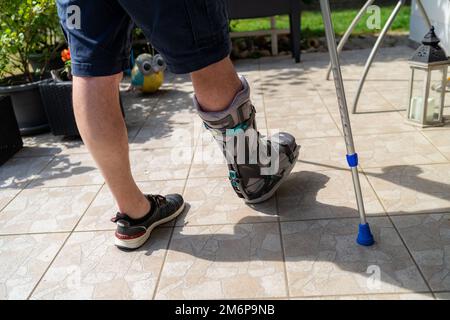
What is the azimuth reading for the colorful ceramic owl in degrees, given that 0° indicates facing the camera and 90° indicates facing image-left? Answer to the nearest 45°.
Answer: approximately 315°

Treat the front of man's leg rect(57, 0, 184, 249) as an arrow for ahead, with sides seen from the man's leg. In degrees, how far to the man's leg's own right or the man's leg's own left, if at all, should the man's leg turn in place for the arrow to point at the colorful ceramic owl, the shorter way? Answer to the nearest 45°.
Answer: approximately 45° to the man's leg's own left

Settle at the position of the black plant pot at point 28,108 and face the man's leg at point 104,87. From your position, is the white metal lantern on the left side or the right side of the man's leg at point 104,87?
left

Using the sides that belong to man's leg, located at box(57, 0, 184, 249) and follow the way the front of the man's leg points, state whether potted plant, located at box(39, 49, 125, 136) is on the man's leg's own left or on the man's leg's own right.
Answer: on the man's leg's own left

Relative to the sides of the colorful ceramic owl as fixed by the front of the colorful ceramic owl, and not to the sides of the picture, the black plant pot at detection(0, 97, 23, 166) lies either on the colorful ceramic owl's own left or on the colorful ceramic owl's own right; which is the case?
on the colorful ceramic owl's own right

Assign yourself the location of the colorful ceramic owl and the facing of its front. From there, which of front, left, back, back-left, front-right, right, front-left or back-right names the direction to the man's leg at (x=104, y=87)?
front-right

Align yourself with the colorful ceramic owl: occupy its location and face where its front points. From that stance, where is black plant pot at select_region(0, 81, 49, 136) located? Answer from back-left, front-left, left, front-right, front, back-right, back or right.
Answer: right

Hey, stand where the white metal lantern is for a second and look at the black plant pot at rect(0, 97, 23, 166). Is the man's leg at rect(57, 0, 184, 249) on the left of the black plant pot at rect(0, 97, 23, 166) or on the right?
left

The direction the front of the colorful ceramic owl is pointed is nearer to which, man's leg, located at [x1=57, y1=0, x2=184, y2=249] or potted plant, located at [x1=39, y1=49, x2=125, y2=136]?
the man's leg

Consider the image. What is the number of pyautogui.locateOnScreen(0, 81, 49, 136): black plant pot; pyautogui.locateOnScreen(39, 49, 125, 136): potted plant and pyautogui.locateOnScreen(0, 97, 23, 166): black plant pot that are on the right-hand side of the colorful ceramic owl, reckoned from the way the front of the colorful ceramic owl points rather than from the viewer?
3

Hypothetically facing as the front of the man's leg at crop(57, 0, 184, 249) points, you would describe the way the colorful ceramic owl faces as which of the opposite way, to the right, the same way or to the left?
to the right

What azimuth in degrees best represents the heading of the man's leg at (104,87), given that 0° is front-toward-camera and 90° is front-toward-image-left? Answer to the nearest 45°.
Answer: approximately 225°

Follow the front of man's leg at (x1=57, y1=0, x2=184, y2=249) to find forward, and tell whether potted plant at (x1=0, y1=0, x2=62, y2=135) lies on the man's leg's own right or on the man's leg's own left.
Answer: on the man's leg's own left

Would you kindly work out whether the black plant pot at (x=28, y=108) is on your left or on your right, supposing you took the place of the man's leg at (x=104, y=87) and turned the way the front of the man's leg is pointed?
on your left

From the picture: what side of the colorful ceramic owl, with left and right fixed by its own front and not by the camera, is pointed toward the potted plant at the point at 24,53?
right
